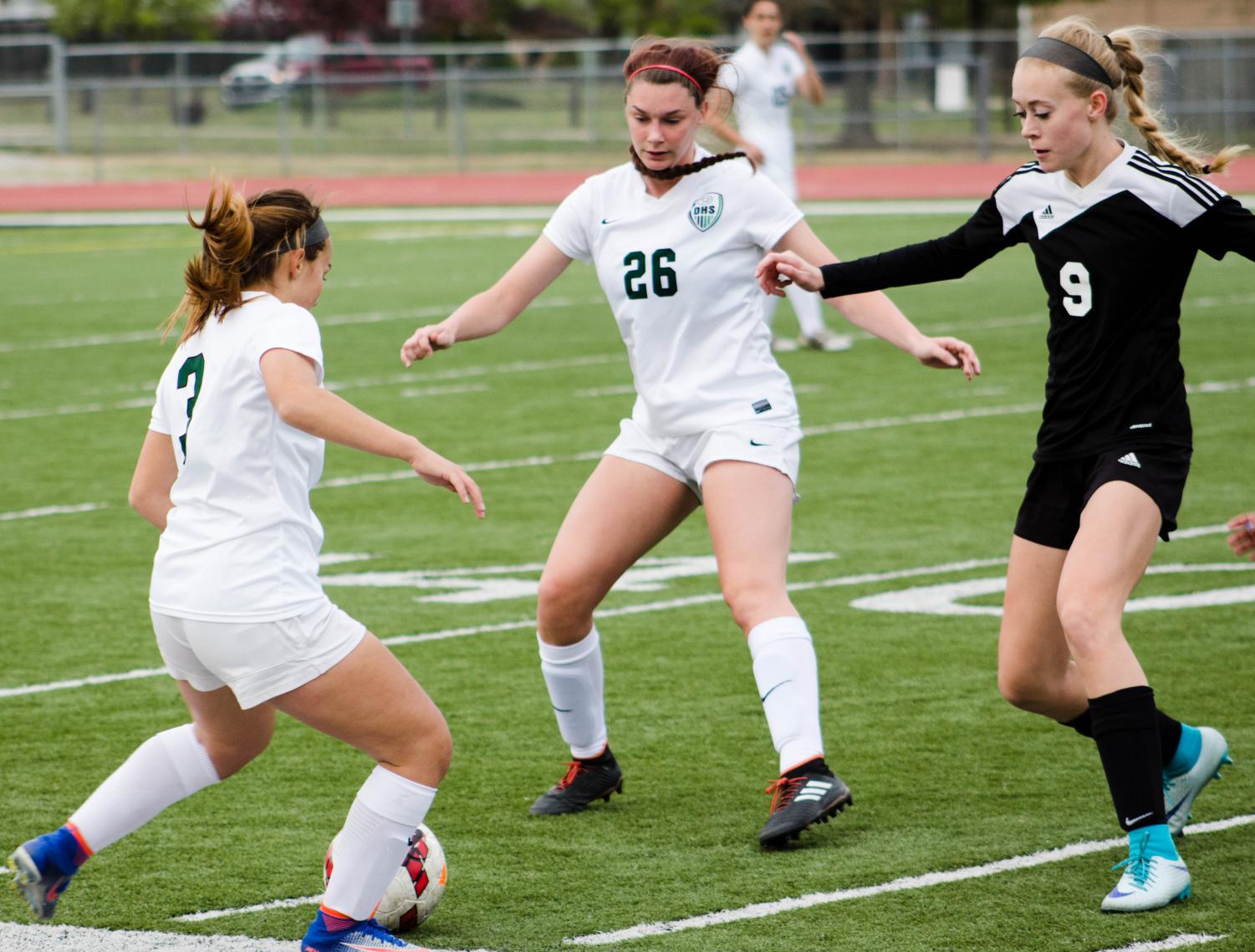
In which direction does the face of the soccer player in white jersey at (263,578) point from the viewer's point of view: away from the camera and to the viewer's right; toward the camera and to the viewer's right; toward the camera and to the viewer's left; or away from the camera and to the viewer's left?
away from the camera and to the viewer's right

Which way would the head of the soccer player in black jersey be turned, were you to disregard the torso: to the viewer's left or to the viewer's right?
to the viewer's left

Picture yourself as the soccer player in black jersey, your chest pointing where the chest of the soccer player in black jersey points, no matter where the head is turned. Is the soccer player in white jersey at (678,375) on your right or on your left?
on your right

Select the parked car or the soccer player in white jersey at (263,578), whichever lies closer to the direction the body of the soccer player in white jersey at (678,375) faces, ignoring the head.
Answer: the soccer player in white jersey

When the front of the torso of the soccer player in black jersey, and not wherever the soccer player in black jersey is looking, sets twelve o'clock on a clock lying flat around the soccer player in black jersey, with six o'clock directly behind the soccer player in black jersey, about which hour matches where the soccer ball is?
The soccer ball is roughly at 1 o'clock from the soccer player in black jersey.

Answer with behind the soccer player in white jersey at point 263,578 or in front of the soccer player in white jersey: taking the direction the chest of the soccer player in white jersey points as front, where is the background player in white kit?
in front

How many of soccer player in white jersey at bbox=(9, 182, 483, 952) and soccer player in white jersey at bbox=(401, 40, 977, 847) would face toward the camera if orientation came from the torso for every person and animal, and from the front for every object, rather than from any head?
1

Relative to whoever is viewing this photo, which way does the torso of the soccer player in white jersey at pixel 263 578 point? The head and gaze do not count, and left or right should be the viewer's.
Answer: facing away from the viewer and to the right of the viewer

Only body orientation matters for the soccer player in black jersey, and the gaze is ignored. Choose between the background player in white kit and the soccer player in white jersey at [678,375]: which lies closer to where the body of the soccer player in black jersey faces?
the soccer player in white jersey

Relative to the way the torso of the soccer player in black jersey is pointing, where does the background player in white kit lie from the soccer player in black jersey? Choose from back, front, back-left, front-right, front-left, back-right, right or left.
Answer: back-right

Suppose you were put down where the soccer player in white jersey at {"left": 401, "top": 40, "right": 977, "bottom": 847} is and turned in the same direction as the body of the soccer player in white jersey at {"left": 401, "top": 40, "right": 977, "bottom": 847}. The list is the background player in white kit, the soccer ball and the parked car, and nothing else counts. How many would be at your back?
2

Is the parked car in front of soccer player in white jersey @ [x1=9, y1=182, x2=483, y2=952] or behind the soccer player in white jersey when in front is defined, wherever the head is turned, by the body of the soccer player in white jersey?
in front

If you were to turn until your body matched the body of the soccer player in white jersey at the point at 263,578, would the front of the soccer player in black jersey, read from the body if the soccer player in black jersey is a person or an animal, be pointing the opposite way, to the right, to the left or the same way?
the opposite way

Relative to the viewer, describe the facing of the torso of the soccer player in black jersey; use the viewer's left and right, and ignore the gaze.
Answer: facing the viewer and to the left of the viewer

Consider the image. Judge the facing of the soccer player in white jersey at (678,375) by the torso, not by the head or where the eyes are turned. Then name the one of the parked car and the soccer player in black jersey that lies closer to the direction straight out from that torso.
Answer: the soccer player in black jersey

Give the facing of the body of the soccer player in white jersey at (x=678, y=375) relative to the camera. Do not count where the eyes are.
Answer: toward the camera

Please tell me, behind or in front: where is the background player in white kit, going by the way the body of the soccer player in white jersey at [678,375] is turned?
behind
